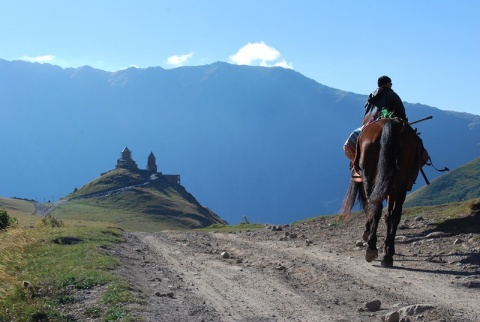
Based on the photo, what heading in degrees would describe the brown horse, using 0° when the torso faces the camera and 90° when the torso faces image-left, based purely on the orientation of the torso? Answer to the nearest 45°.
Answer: approximately 180°
